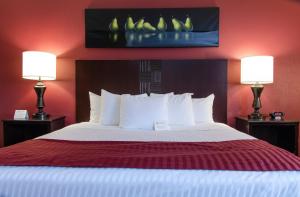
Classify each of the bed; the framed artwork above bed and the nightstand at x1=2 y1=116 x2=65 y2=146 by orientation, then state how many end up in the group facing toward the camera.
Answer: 3

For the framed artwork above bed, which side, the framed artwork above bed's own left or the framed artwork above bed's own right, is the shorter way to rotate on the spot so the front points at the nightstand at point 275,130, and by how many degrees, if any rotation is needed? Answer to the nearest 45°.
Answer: approximately 90° to the framed artwork above bed's own left

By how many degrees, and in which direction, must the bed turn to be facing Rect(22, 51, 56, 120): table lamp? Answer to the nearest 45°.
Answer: approximately 135° to its right

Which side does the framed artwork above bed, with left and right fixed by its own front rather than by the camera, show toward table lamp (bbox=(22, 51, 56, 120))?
right

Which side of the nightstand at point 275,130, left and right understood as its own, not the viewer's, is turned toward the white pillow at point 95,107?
right

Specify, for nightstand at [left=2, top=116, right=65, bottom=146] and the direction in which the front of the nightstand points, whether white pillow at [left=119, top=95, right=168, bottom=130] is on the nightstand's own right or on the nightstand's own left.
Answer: on the nightstand's own left

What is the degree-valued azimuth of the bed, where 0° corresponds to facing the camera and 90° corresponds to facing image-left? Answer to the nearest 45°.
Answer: approximately 0°

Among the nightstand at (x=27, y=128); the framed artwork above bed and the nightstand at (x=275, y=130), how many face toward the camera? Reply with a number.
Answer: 3

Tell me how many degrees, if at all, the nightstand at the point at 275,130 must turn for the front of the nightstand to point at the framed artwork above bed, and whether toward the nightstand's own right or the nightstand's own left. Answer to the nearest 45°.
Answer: approximately 90° to the nightstand's own right
